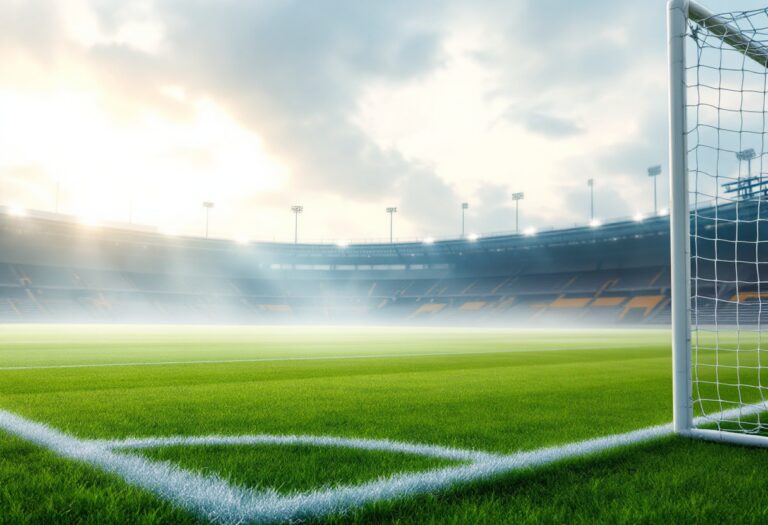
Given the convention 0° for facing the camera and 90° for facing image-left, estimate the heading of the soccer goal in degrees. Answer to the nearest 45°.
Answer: approximately 135°
